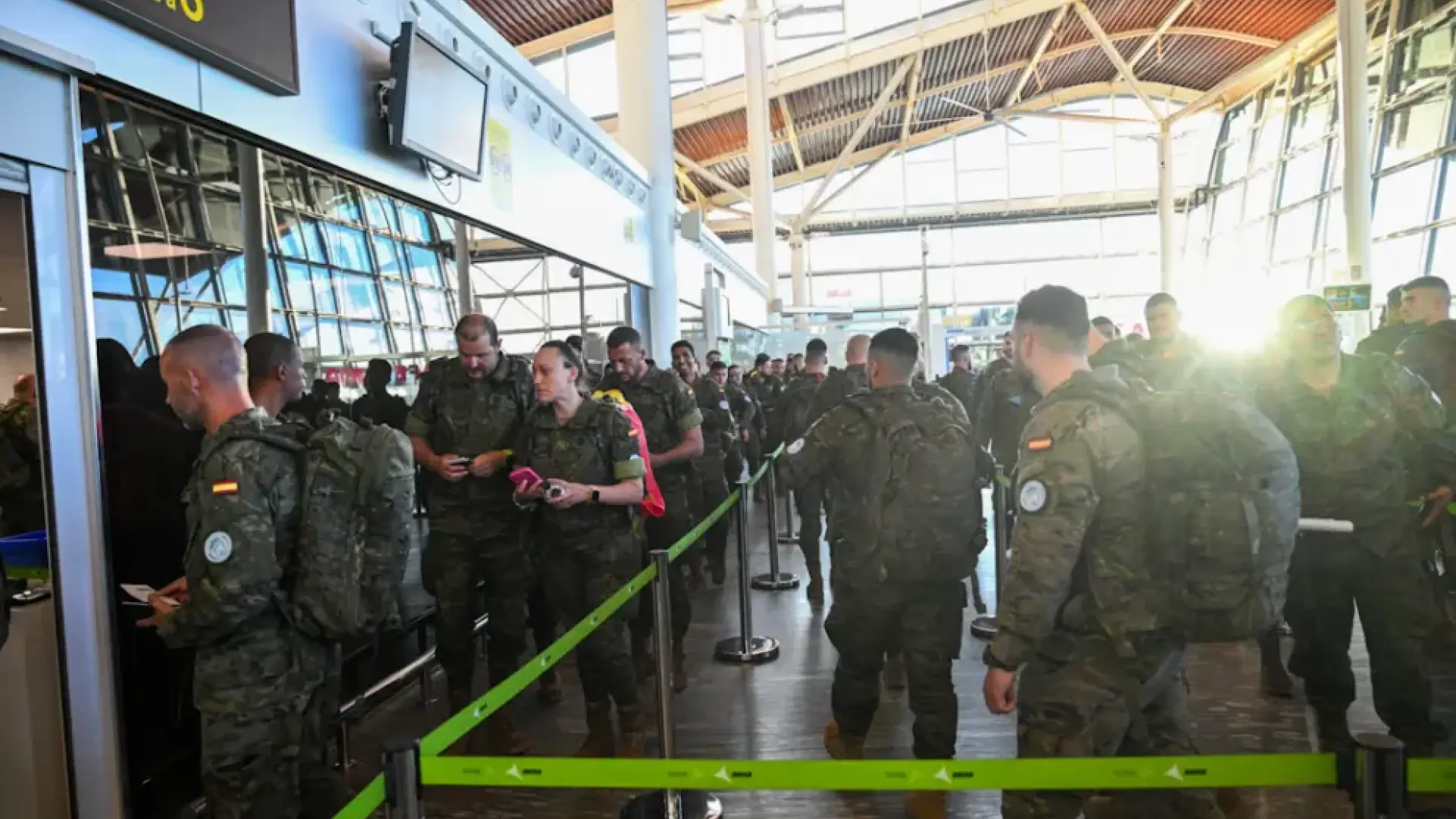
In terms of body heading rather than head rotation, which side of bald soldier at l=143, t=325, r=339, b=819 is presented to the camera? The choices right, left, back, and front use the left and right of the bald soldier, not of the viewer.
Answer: left

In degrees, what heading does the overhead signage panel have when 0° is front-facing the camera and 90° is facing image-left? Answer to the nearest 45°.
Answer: approximately 315°

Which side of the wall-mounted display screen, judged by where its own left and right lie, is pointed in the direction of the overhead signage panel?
right

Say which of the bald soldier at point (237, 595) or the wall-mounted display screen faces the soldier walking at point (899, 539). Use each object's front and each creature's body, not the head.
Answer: the wall-mounted display screen

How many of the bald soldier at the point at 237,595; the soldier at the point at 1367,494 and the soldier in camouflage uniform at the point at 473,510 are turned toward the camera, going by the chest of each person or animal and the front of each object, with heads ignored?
2

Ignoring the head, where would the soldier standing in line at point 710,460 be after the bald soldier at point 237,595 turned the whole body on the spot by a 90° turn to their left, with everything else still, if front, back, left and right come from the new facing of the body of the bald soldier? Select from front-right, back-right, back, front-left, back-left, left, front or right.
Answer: back-left

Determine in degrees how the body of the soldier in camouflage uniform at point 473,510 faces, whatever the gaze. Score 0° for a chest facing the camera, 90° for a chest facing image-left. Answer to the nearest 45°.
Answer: approximately 0°

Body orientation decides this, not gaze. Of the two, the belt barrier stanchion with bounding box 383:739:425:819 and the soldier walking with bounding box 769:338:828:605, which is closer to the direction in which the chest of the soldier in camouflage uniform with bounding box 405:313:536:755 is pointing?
the belt barrier stanchion
